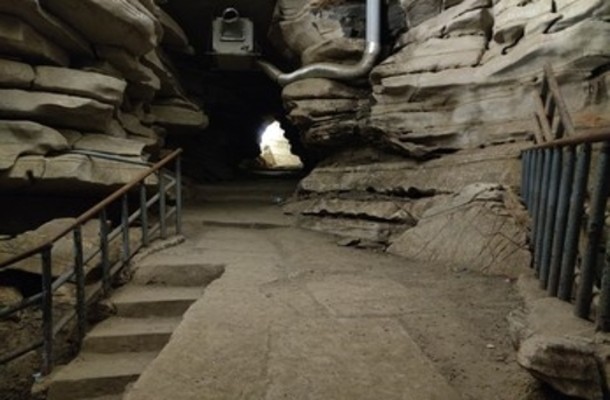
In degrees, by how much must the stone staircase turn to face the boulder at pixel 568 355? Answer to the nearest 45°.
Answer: approximately 45° to its left

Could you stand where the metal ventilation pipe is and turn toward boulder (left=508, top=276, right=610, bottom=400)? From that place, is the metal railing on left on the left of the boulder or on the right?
right

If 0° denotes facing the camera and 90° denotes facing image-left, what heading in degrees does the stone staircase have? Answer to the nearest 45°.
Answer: approximately 0°

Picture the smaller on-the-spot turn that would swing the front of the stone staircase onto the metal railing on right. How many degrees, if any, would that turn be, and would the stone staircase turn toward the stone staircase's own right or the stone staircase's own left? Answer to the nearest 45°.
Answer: approximately 45° to the stone staircase's own left
